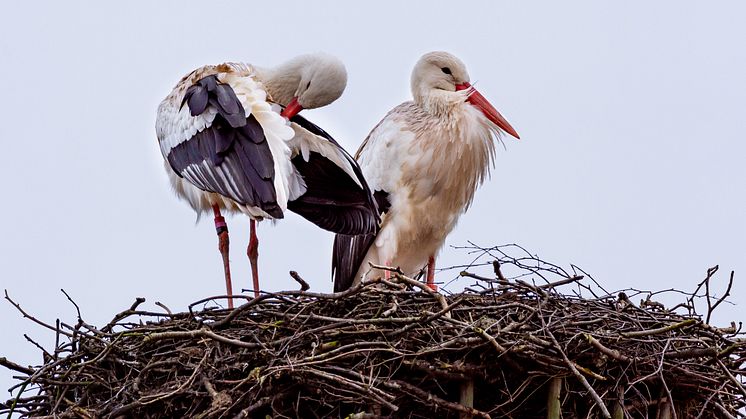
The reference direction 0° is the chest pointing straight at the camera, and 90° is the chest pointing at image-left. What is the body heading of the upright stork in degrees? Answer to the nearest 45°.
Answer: approximately 315°

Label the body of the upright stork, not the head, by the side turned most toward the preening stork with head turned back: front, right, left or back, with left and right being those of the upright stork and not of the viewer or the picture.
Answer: right
